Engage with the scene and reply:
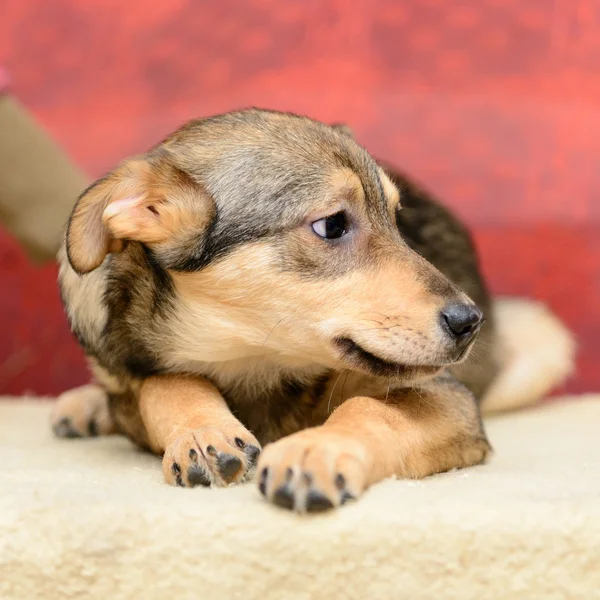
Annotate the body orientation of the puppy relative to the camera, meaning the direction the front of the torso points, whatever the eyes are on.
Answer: toward the camera
